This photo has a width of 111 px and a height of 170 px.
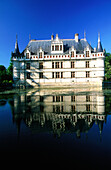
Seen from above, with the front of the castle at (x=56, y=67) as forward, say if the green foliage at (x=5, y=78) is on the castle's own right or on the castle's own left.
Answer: on the castle's own right

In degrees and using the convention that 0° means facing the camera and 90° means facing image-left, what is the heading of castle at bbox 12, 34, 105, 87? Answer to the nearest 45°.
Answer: approximately 0°
